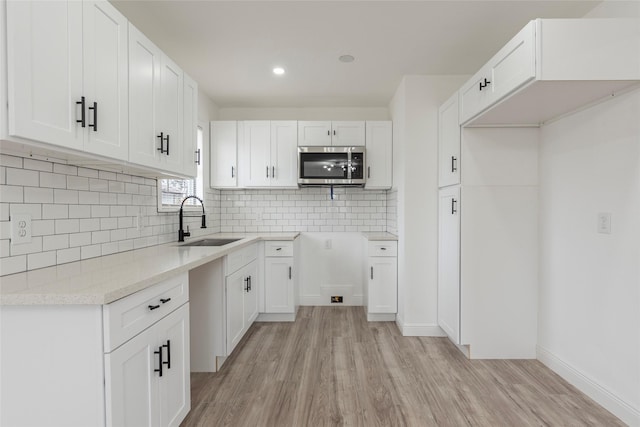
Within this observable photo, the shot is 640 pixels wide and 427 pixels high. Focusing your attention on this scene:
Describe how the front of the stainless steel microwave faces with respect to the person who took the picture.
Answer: facing the viewer

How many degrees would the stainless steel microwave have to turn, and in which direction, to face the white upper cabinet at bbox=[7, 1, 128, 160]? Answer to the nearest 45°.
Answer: approximately 45° to its right

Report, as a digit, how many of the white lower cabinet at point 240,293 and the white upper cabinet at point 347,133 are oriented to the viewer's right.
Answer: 1

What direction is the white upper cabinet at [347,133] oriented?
toward the camera

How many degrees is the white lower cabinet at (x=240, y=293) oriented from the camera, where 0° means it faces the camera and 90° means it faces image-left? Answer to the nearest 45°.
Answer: approximately 270°

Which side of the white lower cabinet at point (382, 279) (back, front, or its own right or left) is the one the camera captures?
front

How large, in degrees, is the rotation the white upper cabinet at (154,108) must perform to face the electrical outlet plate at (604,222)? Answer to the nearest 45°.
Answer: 0° — it already faces it

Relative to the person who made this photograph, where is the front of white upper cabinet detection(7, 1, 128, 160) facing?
facing the viewer and to the right of the viewer

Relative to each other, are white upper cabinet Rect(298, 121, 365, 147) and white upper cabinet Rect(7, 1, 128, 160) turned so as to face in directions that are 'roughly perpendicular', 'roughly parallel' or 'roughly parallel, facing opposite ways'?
roughly perpendicular

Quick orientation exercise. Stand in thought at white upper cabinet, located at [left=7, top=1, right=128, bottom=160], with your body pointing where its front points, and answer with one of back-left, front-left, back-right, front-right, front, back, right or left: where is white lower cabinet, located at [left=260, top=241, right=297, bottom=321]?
left

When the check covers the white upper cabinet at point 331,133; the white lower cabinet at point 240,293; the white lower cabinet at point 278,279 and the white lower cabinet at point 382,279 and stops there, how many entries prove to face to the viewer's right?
1
